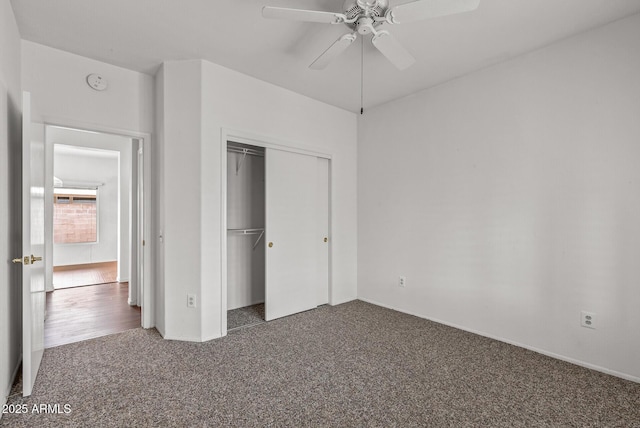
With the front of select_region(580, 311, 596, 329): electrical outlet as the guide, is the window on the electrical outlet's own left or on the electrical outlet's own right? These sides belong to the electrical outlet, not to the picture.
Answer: on the electrical outlet's own right

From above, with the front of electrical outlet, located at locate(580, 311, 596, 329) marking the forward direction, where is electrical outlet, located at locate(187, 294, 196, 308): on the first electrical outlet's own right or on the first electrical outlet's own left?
on the first electrical outlet's own right

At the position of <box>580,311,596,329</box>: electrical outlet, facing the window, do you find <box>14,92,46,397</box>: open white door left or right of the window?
left

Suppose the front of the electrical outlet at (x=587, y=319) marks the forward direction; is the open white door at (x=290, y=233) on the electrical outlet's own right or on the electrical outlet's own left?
on the electrical outlet's own right
